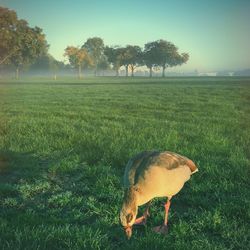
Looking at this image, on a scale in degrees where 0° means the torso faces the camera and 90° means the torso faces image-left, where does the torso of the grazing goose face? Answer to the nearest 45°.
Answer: approximately 90°
